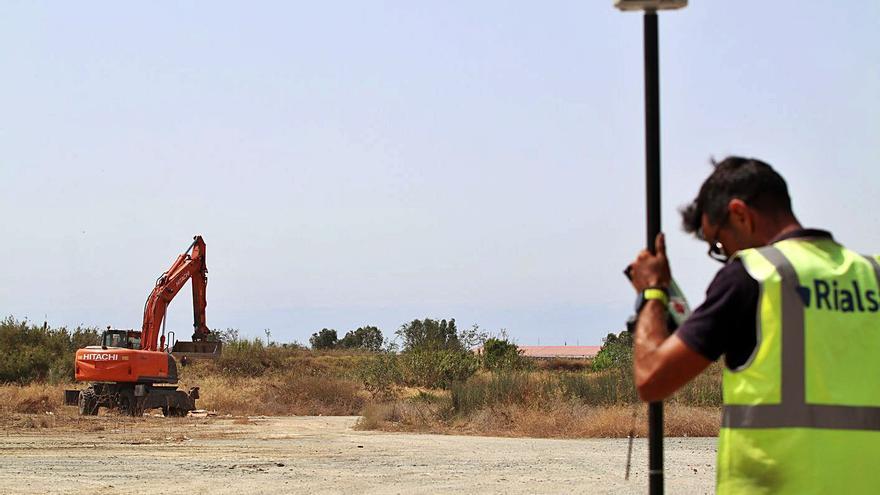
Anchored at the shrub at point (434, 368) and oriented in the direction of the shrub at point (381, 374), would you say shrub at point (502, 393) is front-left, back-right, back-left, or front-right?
back-left

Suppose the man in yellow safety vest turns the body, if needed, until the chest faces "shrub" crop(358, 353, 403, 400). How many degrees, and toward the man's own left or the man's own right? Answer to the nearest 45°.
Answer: approximately 45° to the man's own right

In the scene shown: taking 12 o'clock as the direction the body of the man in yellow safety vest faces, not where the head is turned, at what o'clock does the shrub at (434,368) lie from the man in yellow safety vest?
The shrub is roughly at 1 o'clock from the man in yellow safety vest.

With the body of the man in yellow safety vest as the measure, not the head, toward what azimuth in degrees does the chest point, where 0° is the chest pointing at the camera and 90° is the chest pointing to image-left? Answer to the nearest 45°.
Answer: approximately 135°

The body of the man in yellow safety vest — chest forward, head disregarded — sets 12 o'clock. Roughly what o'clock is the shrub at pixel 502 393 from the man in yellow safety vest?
The shrub is roughly at 1 o'clock from the man in yellow safety vest.

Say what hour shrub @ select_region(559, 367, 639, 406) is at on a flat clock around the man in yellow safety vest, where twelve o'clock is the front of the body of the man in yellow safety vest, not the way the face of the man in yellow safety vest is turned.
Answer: The shrub is roughly at 1 o'clock from the man in yellow safety vest.
